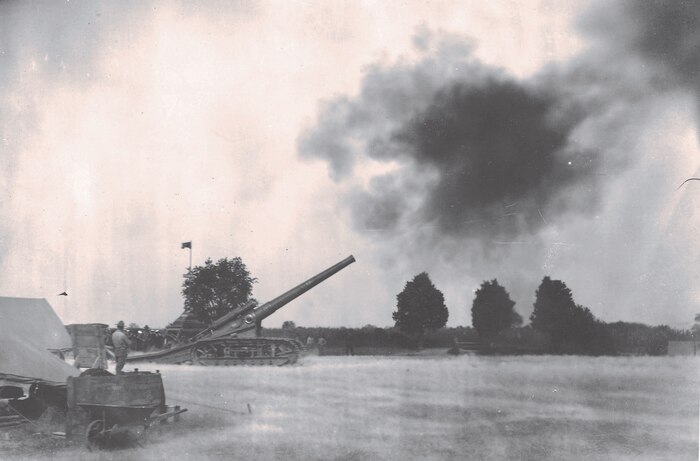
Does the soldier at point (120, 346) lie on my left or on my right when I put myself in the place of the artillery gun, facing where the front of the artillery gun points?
on my right

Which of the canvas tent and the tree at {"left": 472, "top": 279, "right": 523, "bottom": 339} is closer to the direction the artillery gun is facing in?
the tree

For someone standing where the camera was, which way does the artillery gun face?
facing to the right of the viewer

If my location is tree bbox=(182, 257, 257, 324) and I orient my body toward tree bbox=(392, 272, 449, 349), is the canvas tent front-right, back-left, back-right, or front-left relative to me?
back-right
